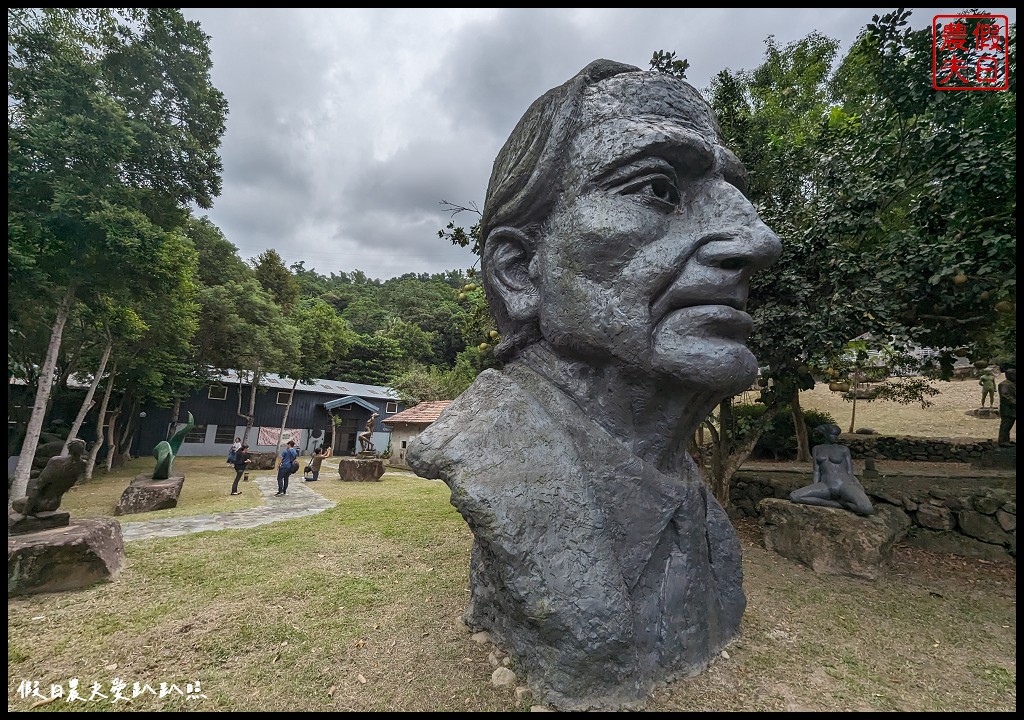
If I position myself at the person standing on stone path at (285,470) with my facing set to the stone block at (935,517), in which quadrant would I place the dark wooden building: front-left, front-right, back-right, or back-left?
back-left

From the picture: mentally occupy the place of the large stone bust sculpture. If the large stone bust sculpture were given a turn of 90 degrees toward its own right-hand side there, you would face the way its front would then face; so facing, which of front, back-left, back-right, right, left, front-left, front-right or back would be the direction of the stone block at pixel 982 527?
back

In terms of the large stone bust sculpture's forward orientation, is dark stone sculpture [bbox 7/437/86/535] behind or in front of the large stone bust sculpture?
behind

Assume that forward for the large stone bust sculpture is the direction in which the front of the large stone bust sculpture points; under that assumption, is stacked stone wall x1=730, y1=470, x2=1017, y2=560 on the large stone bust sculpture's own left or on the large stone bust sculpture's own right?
on the large stone bust sculpture's own left

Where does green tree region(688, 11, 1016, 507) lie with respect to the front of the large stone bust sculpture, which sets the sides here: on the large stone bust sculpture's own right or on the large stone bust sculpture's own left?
on the large stone bust sculpture's own left

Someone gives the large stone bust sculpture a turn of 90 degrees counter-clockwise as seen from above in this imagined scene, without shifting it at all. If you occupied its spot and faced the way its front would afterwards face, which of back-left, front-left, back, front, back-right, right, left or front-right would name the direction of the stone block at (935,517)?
front

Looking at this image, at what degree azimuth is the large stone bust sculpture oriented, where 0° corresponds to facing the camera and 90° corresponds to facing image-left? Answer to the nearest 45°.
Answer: approximately 315°

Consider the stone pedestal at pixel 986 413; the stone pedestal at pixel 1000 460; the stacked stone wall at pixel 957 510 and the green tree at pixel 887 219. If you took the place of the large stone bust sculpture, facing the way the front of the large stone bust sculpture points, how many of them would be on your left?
4
